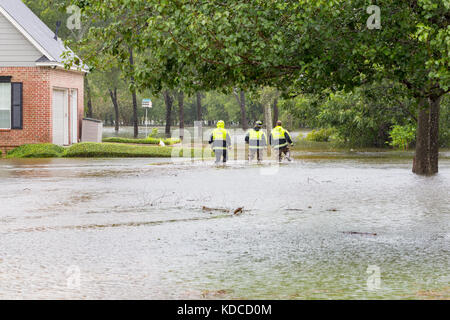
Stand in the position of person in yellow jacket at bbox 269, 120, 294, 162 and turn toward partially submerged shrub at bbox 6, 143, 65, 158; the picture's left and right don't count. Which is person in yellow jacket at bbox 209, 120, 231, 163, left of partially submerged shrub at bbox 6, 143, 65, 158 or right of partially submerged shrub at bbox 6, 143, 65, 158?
left

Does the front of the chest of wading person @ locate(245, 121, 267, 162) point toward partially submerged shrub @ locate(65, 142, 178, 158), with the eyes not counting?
no

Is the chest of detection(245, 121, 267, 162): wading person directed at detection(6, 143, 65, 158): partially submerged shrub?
no

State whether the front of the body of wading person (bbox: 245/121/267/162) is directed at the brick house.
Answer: no

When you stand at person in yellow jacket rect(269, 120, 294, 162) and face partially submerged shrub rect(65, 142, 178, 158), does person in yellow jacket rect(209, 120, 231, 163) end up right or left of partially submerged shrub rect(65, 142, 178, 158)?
left
